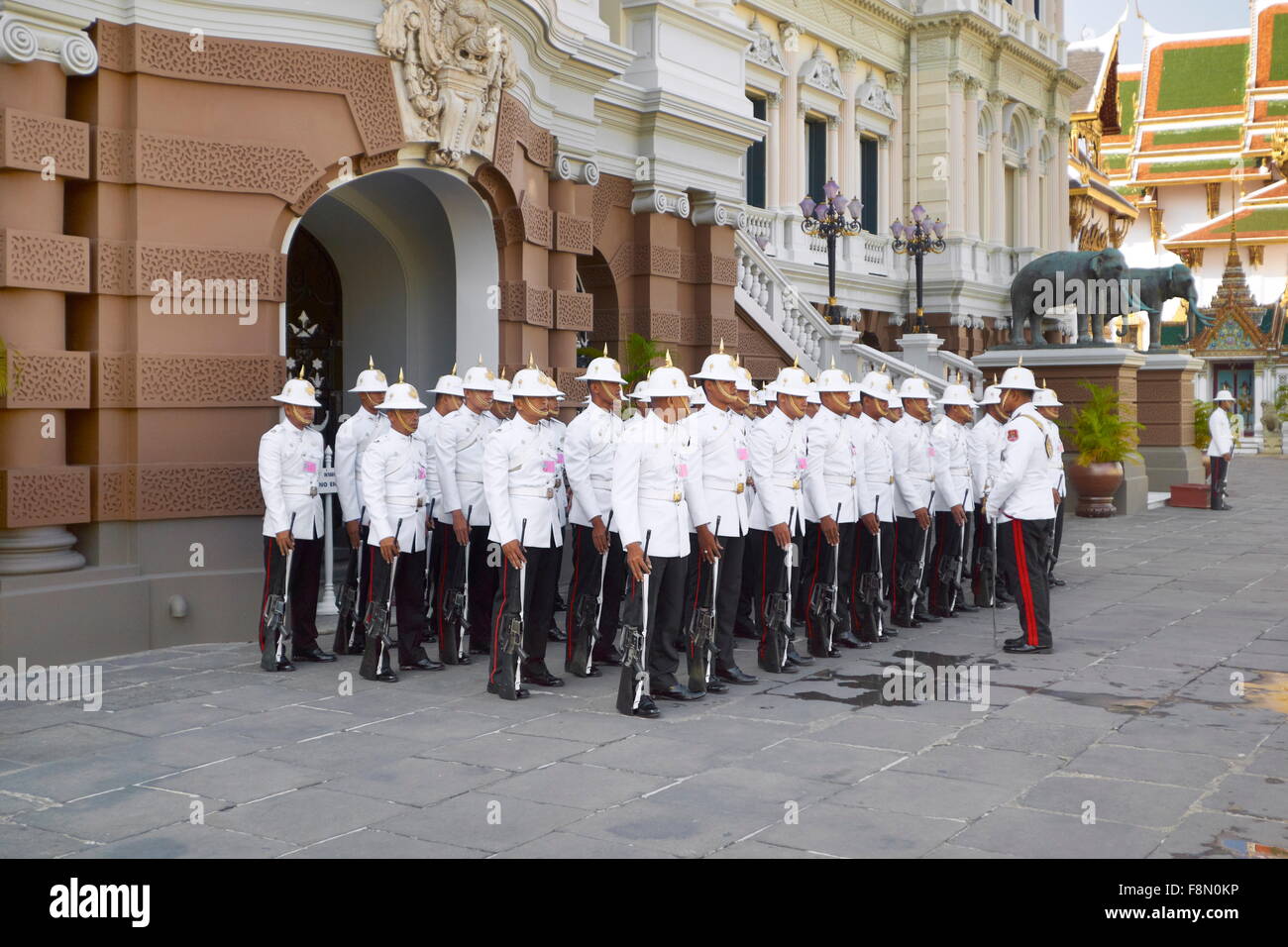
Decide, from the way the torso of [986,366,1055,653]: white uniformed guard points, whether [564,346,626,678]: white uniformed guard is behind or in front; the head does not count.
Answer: in front

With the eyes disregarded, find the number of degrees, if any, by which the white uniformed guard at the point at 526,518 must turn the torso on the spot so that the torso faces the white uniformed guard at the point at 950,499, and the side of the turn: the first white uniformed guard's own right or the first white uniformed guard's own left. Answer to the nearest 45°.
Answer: approximately 90° to the first white uniformed guard's own left

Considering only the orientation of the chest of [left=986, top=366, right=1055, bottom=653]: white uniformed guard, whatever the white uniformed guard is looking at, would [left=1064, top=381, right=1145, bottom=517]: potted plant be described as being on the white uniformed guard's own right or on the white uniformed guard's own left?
on the white uniformed guard's own right

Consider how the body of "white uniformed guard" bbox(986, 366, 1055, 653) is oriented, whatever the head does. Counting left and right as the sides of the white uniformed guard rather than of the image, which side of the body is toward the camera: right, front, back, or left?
left

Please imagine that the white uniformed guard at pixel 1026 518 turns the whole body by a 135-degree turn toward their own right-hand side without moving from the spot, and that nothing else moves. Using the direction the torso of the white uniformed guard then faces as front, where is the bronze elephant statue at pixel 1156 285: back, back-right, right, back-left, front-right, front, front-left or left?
front-left

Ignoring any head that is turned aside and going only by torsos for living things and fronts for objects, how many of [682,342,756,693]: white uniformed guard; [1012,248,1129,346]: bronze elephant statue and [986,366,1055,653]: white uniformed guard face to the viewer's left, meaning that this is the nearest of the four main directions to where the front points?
1

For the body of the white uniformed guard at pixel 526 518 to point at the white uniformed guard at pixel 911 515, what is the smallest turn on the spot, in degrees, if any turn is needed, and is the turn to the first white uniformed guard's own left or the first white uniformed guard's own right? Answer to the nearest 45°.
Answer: approximately 90° to the first white uniformed guard's own left

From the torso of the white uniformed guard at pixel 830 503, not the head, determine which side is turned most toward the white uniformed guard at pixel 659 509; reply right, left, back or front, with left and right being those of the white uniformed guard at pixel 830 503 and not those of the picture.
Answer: right

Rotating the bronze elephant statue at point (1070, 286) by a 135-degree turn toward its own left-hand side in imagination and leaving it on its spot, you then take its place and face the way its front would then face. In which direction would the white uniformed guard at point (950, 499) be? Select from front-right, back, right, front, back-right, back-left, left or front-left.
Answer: back-left

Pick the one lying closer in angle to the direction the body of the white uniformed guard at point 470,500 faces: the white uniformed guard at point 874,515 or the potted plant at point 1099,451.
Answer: the white uniformed guard

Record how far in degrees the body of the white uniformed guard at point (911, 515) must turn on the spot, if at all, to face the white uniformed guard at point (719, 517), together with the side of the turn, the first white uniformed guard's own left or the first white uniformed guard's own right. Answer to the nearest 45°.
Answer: approximately 45° to the first white uniformed guard's own right

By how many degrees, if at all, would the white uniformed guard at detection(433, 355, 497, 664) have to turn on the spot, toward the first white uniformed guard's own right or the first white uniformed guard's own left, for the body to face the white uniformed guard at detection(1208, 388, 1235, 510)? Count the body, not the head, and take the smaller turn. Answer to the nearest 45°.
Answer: approximately 90° to the first white uniformed guard's own left

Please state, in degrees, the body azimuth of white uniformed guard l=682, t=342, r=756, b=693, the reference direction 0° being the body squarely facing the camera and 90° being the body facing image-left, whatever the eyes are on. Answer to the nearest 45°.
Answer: approximately 315°

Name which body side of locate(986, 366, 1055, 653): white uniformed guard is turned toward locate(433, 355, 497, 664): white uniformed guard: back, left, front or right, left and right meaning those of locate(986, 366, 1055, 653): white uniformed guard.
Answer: front

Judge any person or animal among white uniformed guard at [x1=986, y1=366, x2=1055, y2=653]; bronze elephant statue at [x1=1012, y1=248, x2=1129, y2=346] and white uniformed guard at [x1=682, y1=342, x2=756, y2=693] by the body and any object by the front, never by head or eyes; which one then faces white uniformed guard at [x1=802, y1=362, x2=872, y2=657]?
white uniformed guard at [x1=986, y1=366, x2=1055, y2=653]
